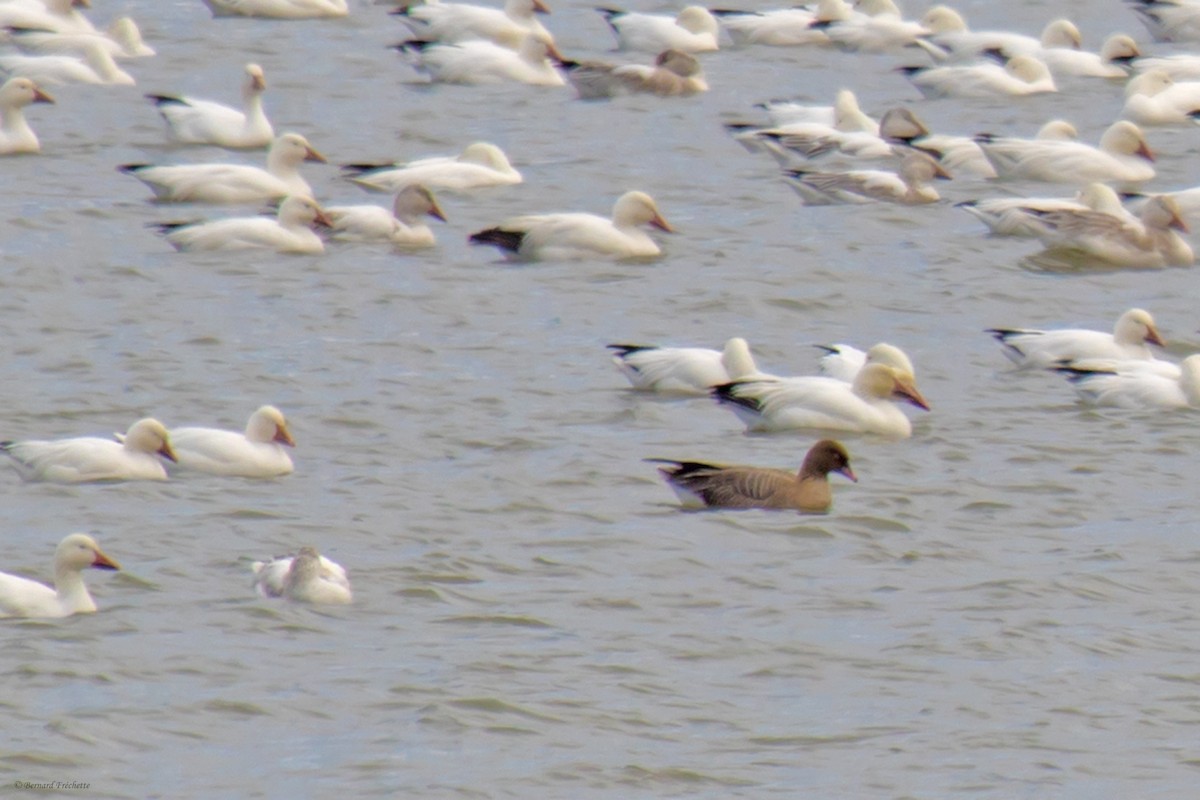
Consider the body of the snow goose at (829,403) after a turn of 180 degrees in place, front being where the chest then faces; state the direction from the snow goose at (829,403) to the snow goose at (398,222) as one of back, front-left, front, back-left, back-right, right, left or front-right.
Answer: front-right

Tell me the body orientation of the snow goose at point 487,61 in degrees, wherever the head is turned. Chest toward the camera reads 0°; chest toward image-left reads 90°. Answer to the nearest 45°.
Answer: approximately 270°

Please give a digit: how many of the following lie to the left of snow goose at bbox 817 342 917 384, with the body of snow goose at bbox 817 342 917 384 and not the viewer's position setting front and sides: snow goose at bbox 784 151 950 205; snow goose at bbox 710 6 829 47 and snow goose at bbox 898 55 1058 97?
3

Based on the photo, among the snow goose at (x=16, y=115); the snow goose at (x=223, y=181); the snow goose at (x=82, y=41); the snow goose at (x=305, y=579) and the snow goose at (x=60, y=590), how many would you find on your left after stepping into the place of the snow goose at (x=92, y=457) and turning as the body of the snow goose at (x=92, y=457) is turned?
3

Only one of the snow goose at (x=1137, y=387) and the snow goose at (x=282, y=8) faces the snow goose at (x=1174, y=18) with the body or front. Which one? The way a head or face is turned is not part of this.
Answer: the snow goose at (x=282, y=8)

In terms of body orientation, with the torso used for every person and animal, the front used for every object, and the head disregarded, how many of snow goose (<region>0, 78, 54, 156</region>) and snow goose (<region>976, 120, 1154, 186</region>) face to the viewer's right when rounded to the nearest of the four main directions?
2

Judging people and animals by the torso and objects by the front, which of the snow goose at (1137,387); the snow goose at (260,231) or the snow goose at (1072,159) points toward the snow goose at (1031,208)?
the snow goose at (260,231)

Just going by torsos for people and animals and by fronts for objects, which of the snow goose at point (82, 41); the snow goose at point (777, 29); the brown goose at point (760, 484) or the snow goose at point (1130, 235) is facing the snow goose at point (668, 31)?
the snow goose at point (82, 41)

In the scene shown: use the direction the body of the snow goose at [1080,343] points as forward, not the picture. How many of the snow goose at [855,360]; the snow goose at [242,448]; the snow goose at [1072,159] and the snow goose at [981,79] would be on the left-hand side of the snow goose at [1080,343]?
2

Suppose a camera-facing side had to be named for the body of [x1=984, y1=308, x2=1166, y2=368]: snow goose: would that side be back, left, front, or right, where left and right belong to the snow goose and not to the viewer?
right

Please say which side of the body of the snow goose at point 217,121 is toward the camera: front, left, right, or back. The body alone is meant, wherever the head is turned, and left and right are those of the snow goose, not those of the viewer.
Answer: right

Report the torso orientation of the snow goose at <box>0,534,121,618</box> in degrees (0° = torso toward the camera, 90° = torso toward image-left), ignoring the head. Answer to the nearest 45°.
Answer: approximately 270°

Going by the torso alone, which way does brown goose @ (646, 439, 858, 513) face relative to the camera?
to the viewer's right

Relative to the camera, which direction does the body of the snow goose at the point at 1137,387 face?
to the viewer's right

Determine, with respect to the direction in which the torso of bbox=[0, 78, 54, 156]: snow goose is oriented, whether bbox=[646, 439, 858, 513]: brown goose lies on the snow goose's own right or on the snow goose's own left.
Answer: on the snow goose's own right
